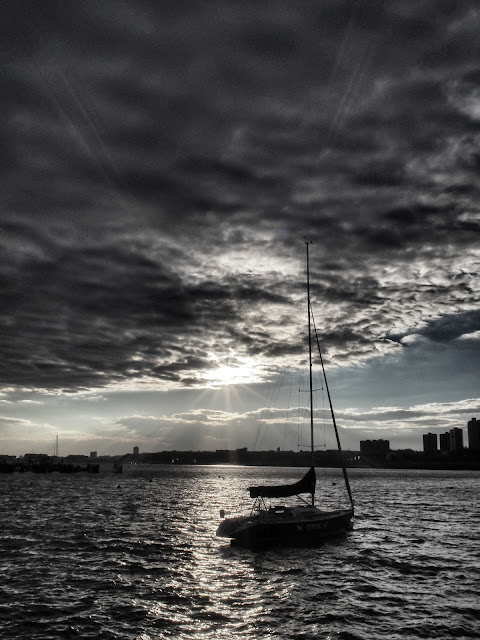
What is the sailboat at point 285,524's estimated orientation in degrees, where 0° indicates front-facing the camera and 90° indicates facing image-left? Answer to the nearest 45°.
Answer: approximately 225°
